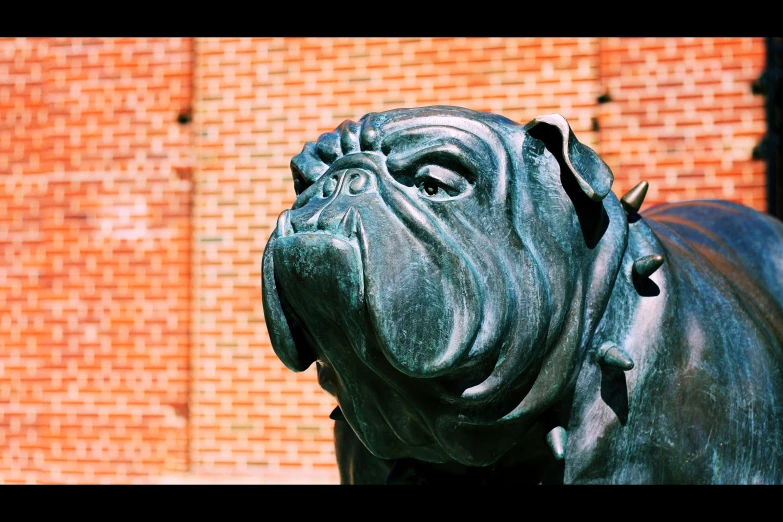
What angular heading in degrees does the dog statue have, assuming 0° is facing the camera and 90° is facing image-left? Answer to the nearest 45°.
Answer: approximately 45°
